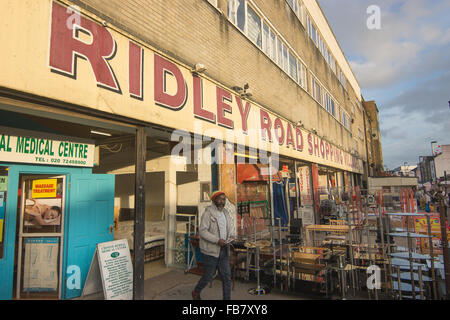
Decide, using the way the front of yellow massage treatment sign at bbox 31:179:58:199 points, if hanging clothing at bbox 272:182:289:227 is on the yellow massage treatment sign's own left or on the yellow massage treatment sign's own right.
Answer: on the yellow massage treatment sign's own left

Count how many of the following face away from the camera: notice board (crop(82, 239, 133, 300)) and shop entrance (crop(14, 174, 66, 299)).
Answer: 0

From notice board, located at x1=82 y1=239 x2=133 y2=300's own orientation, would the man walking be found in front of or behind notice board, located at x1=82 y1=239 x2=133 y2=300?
in front

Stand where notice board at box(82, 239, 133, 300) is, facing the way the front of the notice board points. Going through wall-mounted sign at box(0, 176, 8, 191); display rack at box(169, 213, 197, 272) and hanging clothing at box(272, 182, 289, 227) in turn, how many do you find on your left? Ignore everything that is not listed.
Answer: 2

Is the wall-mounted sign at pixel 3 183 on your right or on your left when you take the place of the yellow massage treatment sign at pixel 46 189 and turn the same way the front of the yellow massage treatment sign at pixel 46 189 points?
on your right

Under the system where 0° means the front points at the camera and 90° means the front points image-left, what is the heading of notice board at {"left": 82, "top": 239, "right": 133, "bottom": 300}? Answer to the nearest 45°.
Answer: approximately 315°

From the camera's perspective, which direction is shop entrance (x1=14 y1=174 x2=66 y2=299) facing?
toward the camera

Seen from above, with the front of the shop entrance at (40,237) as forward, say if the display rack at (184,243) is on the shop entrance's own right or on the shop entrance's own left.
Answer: on the shop entrance's own left

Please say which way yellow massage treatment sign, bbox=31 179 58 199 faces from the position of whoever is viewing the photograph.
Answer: facing the viewer
